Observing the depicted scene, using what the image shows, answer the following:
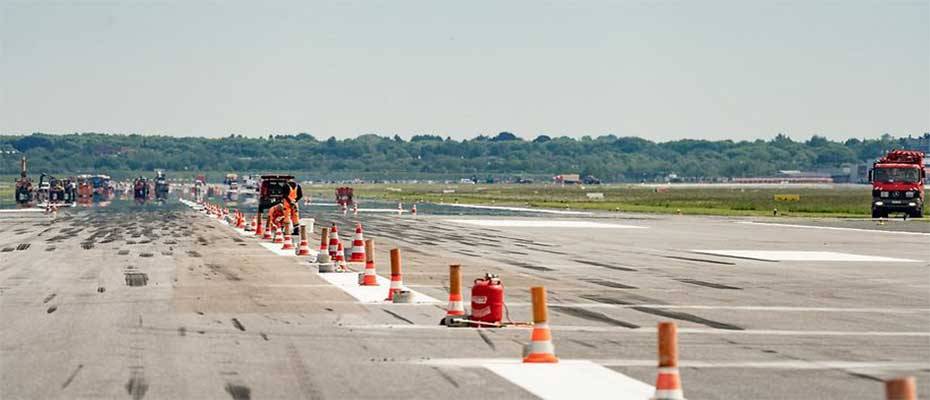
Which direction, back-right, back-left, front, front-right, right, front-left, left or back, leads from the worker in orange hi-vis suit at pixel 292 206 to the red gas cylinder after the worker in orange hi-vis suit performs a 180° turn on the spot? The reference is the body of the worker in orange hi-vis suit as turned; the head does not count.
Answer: front

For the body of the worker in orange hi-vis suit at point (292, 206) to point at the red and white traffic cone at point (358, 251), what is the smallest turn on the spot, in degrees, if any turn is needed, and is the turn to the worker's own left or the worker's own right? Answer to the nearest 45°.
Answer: approximately 90° to the worker's own left
